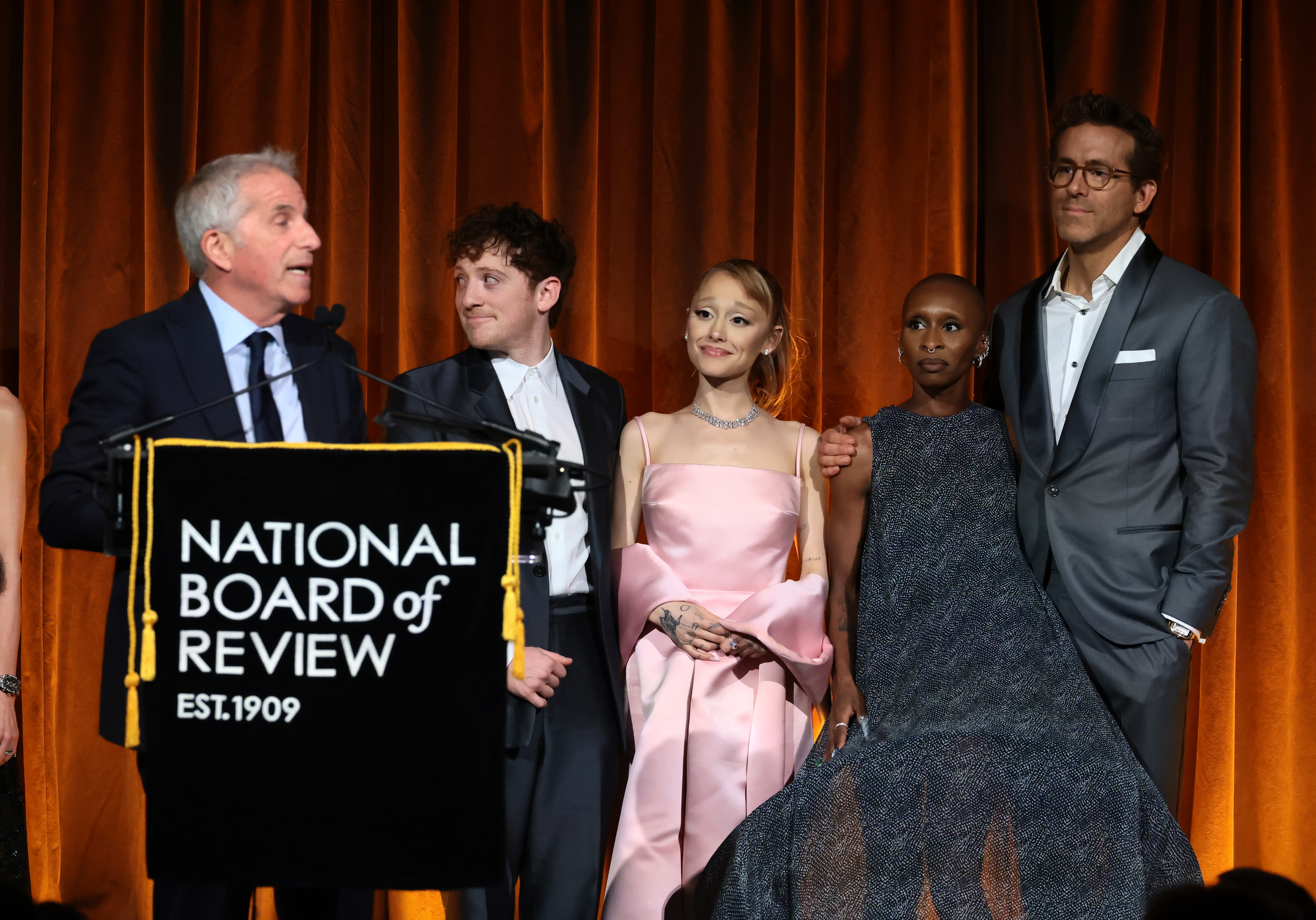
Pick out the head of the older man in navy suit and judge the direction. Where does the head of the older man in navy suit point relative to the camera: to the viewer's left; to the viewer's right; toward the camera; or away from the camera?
to the viewer's right

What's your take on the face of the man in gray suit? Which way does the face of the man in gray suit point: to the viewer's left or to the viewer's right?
to the viewer's left

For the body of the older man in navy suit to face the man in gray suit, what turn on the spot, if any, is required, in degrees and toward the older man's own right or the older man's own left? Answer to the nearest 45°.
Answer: approximately 45° to the older man's own left

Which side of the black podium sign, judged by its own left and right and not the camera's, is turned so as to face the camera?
front

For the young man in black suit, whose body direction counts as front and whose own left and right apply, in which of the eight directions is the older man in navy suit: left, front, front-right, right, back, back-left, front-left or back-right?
front-right

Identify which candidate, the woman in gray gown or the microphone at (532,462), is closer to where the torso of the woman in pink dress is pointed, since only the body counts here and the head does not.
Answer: the microphone

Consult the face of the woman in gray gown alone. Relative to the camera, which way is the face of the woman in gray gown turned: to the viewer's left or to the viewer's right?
to the viewer's left

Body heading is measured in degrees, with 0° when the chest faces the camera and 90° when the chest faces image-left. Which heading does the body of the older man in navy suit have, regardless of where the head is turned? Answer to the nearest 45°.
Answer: approximately 315°

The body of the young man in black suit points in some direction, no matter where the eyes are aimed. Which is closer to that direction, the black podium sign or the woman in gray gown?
the black podium sign

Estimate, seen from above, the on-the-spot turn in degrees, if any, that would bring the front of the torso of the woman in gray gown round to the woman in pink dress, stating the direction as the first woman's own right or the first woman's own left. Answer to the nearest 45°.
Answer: approximately 90° to the first woman's own right

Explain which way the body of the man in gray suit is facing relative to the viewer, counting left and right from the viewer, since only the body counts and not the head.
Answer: facing the viewer and to the left of the viewer

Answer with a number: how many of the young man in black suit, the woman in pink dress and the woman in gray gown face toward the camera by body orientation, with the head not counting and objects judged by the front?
3

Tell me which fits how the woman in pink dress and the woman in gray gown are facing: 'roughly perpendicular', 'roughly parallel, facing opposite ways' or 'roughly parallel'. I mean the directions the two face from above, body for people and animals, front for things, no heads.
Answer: roughly parallel

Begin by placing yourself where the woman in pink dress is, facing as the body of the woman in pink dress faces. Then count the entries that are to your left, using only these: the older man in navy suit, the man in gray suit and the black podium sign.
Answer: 1

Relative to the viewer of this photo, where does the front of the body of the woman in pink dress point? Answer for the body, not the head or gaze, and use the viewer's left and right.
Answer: facing the viewer
